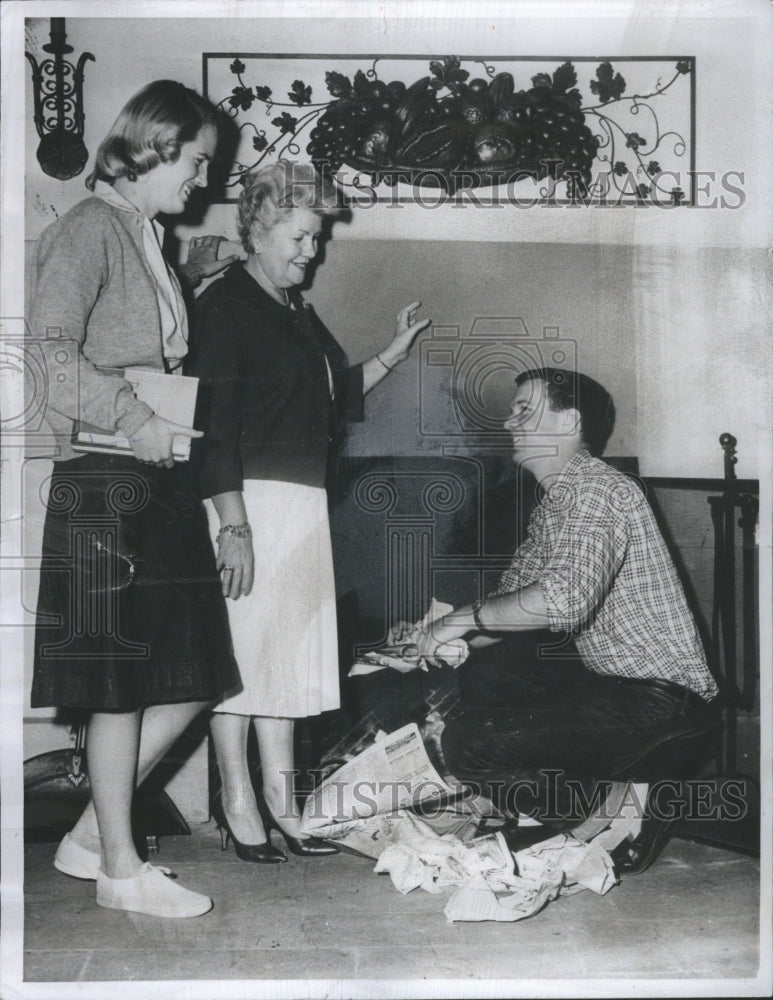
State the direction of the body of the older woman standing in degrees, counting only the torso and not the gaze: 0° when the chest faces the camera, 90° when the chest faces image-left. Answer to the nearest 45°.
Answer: approximately 315°

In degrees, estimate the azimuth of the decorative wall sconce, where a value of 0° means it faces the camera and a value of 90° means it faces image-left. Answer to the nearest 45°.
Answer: approximately 0°
